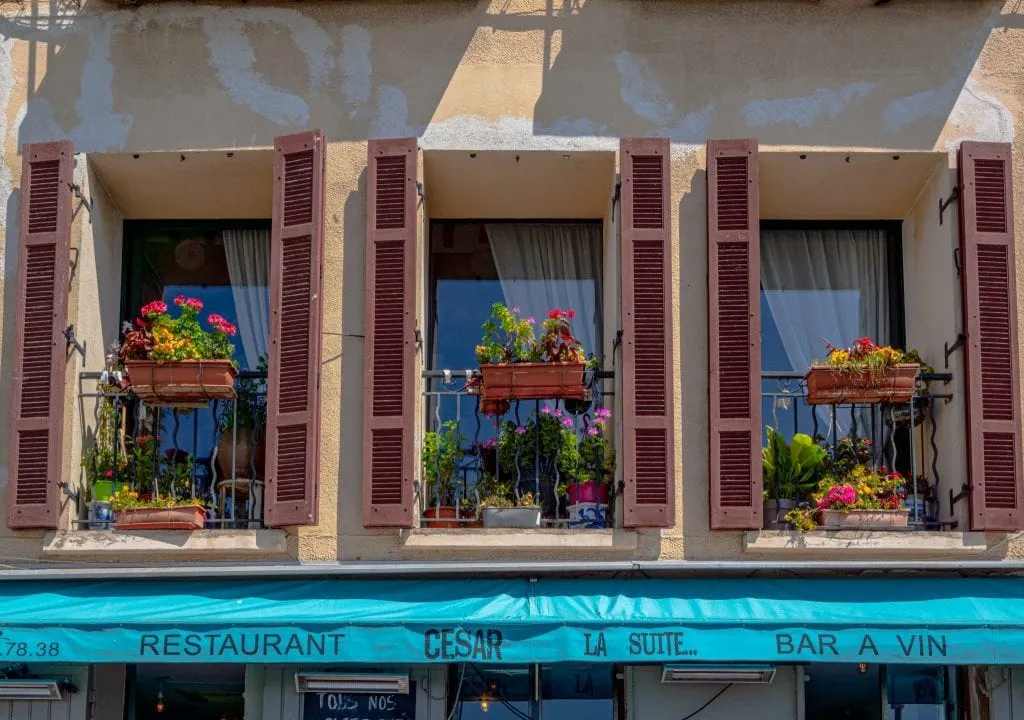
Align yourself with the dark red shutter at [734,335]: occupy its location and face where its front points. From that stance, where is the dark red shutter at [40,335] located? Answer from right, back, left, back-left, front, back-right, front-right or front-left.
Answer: right

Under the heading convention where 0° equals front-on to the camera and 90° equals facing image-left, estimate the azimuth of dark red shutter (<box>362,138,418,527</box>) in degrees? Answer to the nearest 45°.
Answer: approximately 0°

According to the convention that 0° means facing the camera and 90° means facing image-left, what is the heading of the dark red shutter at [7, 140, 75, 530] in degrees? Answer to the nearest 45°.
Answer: approximately 0°

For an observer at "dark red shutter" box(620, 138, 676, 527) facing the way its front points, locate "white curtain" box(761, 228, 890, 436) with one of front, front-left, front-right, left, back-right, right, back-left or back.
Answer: back-left

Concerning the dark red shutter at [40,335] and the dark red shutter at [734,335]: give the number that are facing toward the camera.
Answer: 2

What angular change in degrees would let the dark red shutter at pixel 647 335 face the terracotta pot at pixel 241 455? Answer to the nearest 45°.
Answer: approximately 90° to its right

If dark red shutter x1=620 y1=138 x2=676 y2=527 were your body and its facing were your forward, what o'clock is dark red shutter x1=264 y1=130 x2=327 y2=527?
dark red shutter x1=264 y1=130 x2=327 y2=527 is roughly at 3 o'clock from dark red shutter x1=620 y1=138 x2=676 y2=527.

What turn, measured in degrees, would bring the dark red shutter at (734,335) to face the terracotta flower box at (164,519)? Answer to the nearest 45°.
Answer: approximately 90° to its right
